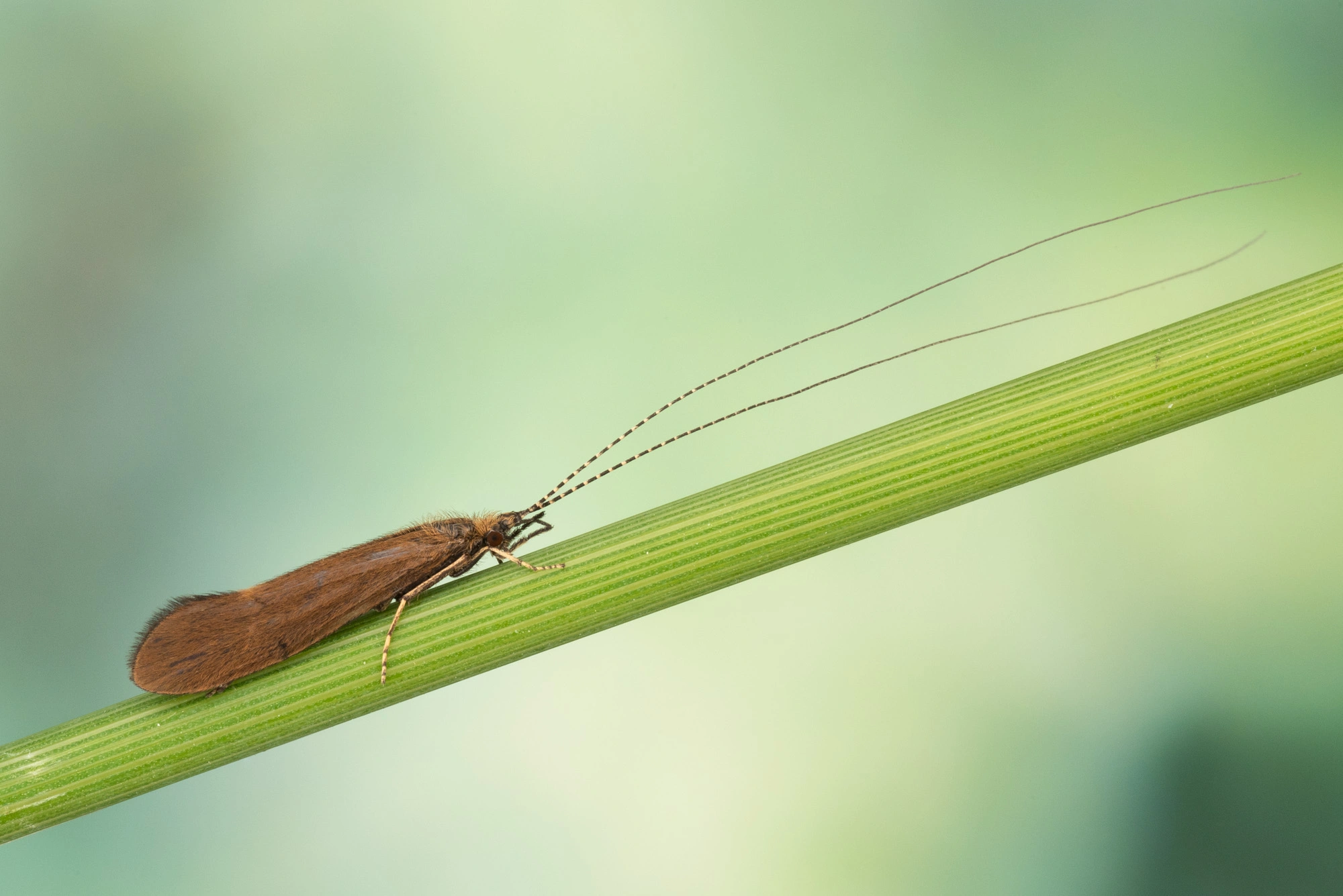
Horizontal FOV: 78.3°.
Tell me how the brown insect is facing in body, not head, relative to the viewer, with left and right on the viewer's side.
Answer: facing to the right of the viewer
